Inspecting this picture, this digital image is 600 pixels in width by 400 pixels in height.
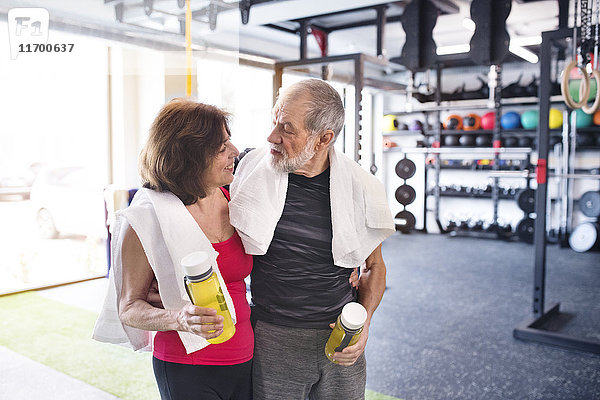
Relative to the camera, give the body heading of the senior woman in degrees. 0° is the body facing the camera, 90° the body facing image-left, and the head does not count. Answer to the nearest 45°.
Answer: approximately 315°

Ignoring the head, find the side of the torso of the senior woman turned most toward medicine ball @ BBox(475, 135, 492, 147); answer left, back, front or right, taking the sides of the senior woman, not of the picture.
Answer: left

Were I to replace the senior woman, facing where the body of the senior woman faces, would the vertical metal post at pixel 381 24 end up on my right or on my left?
on my left

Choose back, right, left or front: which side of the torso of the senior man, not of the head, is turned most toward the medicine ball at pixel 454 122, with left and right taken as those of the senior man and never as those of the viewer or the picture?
back

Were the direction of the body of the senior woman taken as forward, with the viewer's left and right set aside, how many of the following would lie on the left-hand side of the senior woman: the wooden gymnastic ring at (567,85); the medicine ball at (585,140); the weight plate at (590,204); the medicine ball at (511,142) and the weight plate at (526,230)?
5

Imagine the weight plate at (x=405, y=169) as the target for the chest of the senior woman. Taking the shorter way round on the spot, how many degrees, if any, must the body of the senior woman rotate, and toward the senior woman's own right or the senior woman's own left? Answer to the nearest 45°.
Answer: approximately 90° to the senior woman's own left

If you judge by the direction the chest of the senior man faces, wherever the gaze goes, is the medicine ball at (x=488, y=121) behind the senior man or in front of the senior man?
behind

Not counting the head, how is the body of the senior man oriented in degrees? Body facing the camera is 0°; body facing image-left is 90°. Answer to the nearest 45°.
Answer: approximately 0°

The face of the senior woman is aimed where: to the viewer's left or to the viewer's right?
to the viewer's right
